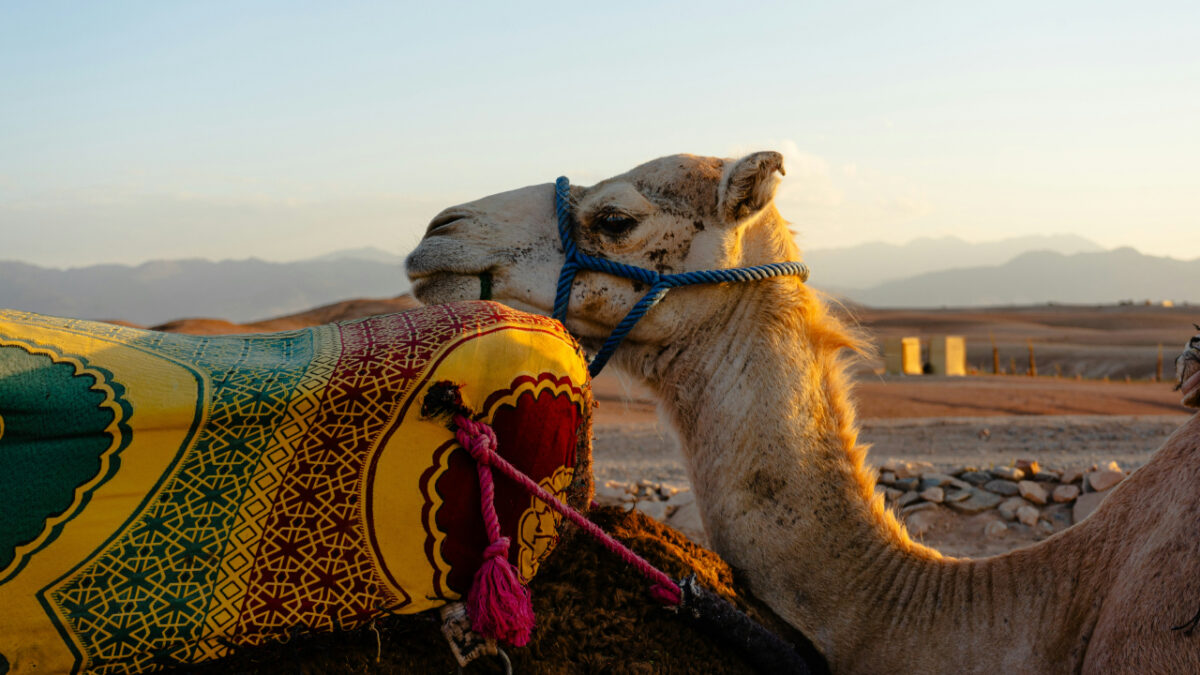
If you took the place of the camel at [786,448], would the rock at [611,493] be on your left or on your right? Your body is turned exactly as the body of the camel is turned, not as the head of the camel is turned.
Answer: on your right

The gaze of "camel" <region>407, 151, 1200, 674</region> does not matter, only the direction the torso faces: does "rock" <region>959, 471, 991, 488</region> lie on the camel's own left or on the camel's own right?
on the camel's own right

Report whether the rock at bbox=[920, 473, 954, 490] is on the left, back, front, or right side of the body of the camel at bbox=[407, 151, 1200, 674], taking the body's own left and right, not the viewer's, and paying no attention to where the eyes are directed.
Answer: right

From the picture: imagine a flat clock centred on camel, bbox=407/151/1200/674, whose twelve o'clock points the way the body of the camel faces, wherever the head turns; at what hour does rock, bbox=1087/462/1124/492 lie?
The rock is roughly at 4 o'clock from the camel.

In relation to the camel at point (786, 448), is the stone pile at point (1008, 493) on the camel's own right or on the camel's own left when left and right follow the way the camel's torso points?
on the camel's own right

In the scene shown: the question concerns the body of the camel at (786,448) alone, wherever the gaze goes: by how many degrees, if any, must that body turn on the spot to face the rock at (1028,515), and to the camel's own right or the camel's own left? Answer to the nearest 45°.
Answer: approximately 90° to the camel's own right

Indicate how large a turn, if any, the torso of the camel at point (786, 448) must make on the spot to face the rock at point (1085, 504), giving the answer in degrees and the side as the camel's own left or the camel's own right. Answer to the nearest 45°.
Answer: approximately 135° to the camel's own right

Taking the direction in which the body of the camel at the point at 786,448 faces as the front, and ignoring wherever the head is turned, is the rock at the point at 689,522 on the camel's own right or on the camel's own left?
on the camel's own right

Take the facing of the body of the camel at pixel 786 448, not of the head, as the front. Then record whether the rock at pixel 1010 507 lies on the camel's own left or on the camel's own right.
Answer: on the camel's own right

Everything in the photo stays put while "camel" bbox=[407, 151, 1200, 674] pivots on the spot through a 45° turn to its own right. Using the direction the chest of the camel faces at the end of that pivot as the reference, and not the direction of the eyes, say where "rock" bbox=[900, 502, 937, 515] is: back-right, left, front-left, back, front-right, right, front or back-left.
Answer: front-right

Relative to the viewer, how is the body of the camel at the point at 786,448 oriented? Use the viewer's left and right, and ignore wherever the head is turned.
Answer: facing to the left of the viewer
